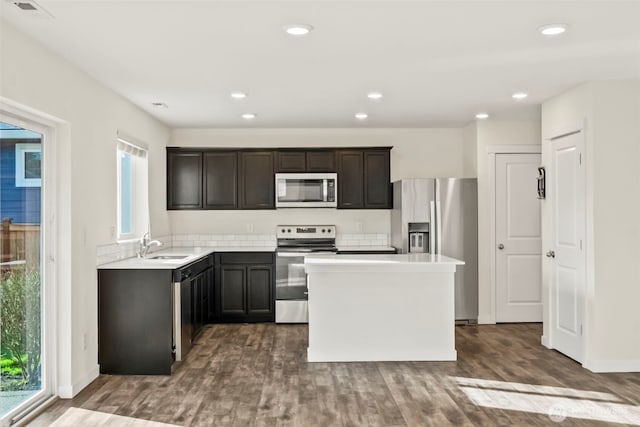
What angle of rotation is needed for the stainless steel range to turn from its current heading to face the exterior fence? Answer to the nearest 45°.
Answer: approximately 45° to its right

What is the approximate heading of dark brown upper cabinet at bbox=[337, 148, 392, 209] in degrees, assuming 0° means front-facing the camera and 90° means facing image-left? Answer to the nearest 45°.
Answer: approximately 0°
